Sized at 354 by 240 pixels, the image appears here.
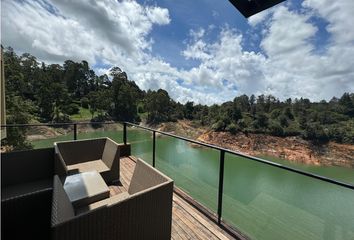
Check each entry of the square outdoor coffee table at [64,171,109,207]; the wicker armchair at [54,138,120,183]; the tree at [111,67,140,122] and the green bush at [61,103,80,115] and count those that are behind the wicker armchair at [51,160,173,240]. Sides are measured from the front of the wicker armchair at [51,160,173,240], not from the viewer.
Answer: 0

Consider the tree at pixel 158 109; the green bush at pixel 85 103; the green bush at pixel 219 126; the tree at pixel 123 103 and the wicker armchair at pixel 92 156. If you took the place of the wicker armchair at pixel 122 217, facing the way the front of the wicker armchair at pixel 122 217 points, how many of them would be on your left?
0

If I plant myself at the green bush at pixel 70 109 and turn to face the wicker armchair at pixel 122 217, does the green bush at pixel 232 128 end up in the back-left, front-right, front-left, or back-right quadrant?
front-left

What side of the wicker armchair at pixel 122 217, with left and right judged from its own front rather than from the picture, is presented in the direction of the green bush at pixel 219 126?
right

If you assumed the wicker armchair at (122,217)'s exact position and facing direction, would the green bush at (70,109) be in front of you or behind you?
in front

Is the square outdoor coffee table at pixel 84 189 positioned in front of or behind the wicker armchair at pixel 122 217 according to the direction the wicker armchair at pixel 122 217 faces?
in front

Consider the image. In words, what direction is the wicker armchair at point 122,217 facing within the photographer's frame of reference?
facing away from the viewer and to the left of the viewer

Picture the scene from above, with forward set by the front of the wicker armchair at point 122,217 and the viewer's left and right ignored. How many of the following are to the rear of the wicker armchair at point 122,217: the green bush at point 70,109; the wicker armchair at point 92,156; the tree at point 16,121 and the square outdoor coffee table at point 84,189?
0

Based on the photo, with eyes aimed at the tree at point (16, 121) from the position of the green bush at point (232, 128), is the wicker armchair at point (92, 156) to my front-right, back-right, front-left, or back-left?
front-left

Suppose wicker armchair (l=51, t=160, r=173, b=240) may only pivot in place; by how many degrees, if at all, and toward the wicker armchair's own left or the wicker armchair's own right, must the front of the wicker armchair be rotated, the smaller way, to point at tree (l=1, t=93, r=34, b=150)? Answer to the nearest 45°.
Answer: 0° — it already faces it

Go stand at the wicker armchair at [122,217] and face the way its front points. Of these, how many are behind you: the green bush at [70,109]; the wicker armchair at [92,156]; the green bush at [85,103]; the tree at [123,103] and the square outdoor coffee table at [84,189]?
0

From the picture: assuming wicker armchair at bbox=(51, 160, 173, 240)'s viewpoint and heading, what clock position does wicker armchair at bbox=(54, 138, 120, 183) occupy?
wicker armchair at bbox=(54, 138, 120, 183) is roughly at 1 o'clock from wicker armchair at bbox=(51, 160, 173, 240).
